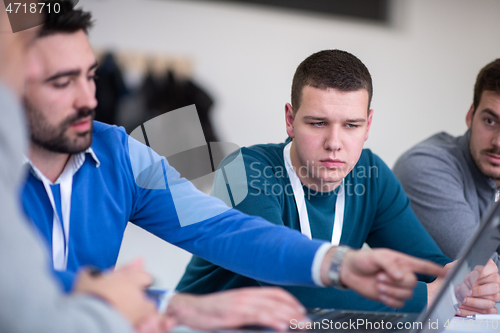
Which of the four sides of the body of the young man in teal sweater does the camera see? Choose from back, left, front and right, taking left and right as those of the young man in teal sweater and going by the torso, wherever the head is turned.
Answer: front

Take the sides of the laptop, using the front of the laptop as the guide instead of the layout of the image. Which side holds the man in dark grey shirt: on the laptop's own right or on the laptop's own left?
on the laptop's own right

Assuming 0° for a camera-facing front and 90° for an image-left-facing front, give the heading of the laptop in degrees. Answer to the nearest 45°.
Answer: approximately 90°
